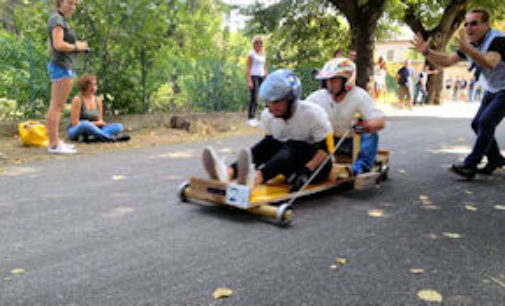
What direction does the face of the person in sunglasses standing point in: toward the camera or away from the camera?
toward the camera

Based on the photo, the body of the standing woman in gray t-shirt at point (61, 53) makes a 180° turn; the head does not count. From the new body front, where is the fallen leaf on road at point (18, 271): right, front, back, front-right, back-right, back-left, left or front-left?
left

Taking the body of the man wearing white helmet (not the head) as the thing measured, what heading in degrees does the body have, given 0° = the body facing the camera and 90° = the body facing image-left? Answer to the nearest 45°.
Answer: approximately 45°

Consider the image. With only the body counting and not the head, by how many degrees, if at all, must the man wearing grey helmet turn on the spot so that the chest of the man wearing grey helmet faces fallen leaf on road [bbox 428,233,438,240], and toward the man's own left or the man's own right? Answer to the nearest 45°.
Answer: approximately 90° to the man's own left

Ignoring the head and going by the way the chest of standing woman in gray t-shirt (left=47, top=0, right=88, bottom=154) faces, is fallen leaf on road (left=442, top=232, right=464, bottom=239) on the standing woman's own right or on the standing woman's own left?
on the standing woman's own right

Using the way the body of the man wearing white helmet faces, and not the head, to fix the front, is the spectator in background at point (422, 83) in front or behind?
behind

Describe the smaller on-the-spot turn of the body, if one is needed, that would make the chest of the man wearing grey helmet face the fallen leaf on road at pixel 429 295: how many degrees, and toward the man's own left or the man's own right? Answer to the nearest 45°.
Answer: approximately 45° to the man's own left

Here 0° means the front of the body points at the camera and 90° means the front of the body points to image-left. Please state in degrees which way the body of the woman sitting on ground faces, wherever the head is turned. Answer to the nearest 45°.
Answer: approximately 315°

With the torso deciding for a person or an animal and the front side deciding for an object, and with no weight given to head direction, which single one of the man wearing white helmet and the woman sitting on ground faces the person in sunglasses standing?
the woman sitting on ground

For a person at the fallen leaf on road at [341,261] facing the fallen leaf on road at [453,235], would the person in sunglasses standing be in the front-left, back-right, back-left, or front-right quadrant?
front-left

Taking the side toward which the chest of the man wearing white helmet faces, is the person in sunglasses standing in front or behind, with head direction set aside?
behind

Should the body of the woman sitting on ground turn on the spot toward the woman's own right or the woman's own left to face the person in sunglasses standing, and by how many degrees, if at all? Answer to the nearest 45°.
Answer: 0° — they already face them

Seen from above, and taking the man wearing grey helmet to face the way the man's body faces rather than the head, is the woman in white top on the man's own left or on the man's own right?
on the man's own right

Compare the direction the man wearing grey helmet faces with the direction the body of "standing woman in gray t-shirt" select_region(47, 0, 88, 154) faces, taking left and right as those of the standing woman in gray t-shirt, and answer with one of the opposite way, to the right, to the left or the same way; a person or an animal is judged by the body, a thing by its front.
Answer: the opposite way

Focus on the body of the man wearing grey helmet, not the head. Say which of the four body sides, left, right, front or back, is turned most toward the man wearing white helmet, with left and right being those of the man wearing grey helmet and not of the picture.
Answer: back

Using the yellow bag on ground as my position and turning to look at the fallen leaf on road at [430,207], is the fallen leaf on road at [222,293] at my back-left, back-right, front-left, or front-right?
front-right

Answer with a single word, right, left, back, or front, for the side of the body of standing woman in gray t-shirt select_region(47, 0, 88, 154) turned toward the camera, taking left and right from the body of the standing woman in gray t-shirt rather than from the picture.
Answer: right
